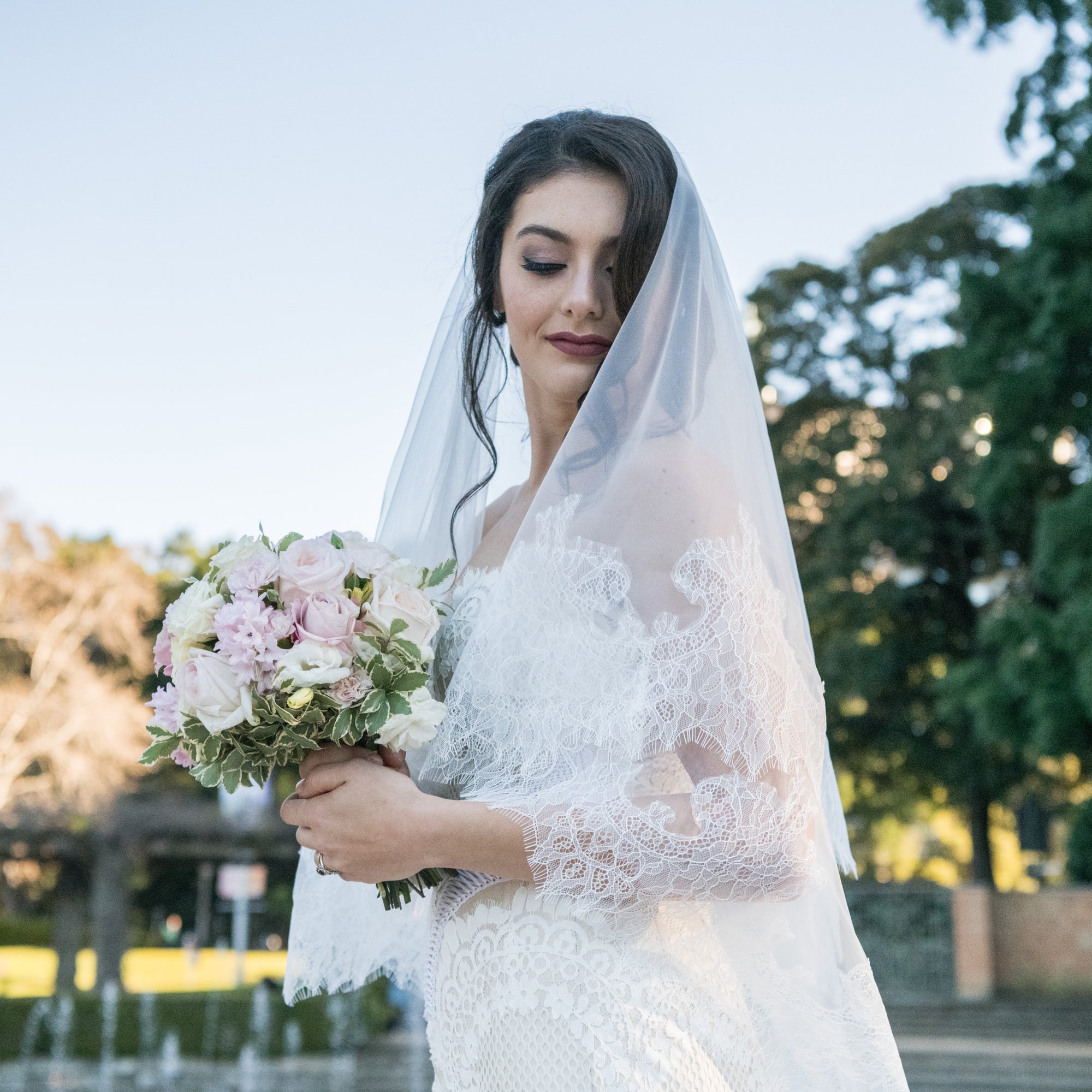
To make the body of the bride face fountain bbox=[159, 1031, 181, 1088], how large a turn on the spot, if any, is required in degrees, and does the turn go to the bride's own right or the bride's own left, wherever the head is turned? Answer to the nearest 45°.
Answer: approximately 90° to the bride's own right

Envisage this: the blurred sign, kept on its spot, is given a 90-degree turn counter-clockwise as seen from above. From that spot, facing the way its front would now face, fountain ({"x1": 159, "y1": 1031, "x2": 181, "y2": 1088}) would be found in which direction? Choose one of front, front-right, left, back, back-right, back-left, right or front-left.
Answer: right

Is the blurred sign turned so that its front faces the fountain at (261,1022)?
yes

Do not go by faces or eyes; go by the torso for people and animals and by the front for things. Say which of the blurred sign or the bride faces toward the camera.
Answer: the blurred sign

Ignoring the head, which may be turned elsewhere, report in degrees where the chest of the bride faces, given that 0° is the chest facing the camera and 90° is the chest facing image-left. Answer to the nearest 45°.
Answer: approximately 90°

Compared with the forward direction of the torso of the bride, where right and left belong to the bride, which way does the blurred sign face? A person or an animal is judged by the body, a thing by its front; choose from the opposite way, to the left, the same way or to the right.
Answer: to the left

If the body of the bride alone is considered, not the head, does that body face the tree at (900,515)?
no

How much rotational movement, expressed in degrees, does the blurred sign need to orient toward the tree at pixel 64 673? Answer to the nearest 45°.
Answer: approximately 135° to its right

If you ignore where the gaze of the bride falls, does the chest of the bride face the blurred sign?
no

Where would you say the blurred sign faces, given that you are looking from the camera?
facing the viewer
